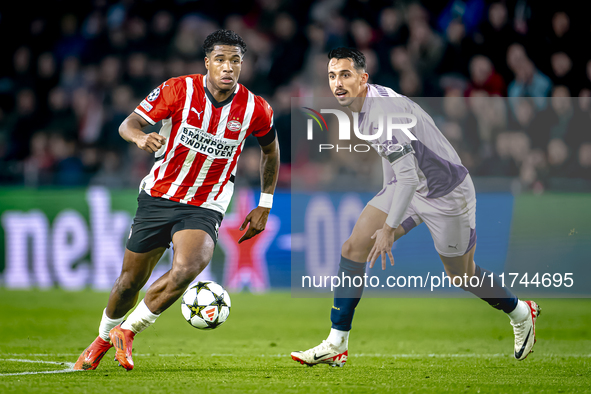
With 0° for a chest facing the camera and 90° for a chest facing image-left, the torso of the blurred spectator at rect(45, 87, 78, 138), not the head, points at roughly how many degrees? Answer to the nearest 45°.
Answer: approximately 0°

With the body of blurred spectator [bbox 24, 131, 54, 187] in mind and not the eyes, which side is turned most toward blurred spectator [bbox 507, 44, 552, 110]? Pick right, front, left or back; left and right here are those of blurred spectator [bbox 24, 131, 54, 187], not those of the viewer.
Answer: left

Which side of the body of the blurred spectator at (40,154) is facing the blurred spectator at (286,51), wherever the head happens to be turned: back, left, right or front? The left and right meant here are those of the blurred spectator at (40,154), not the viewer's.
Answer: left

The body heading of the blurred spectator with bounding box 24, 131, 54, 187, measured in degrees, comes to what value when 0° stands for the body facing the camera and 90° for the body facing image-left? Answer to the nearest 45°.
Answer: approximately 0°

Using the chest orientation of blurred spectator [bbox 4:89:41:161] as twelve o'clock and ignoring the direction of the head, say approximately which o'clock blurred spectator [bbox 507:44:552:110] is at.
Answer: blurred spectator [bbox 507:44:552:110] is roughly at 10 o'clock from blurred spectator [bbox 4:89:41:161].

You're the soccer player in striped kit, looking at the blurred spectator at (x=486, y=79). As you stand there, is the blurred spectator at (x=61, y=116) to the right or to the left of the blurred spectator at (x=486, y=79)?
left

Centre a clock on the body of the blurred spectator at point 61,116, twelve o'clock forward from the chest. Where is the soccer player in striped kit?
The soccer player in striped kit is roughly at 12 o'clock from the blurred spectator.

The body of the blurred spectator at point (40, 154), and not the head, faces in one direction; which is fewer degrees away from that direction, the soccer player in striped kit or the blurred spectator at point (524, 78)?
the soccer player in striped kit
